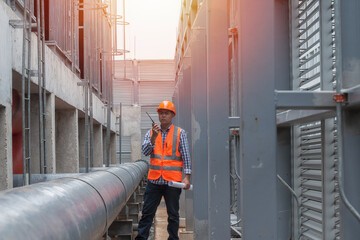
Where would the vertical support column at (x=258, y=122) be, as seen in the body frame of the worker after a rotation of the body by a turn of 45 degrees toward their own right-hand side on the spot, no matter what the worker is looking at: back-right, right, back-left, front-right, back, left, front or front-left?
front-left

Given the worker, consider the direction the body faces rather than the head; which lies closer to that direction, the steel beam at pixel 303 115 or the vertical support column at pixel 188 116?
the steel beam

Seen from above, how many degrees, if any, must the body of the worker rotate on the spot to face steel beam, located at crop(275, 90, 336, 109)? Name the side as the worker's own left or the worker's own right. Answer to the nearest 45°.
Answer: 0° — they already face it

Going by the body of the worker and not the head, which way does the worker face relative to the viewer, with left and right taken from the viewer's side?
facing the viewer
